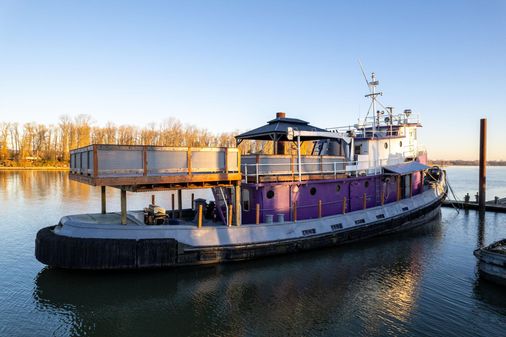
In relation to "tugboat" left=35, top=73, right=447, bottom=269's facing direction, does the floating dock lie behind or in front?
in front

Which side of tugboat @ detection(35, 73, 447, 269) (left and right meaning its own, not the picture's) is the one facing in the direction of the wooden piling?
front

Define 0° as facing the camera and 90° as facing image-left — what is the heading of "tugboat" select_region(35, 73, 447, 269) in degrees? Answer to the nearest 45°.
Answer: approximately 225°
